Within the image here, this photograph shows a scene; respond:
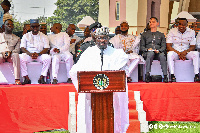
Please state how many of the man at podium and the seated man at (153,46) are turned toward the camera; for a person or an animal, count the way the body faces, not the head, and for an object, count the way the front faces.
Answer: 2

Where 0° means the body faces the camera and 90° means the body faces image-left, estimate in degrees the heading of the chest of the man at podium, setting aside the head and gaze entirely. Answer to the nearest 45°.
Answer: approximately 0°

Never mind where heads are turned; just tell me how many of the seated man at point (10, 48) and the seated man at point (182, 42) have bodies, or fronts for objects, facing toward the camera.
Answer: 2

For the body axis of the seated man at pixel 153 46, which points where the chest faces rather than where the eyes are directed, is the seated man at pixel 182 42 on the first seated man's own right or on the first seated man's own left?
on the first seated man's own left

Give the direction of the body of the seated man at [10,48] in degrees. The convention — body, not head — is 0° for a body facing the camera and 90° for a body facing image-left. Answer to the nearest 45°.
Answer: approximately 0°
